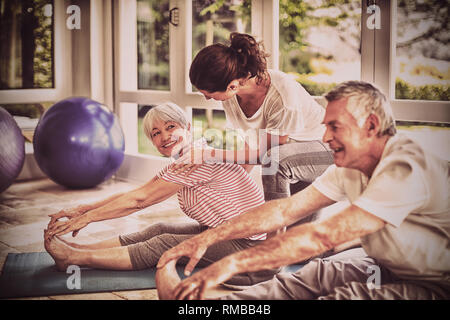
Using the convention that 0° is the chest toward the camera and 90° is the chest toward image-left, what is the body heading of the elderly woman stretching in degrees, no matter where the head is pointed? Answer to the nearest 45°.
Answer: approximately 90°

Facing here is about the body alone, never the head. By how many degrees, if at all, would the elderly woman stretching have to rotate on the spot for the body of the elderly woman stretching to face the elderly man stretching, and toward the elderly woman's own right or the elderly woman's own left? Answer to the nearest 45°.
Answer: approximately 135° to the elderly woman's own left

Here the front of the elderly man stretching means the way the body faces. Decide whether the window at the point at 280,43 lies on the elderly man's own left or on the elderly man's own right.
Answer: on the elderly man's own right

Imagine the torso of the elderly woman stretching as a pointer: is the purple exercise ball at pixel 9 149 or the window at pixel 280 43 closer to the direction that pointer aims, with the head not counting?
the purple exercise ball

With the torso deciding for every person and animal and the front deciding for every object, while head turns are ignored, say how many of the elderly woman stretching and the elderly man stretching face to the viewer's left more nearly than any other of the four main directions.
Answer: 2

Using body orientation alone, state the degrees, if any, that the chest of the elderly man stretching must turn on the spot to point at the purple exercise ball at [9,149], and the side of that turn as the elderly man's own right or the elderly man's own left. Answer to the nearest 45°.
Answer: approximately 45° to the elderly man's own right

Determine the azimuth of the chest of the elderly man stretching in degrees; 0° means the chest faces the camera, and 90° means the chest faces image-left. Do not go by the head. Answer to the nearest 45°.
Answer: approximately 90°
